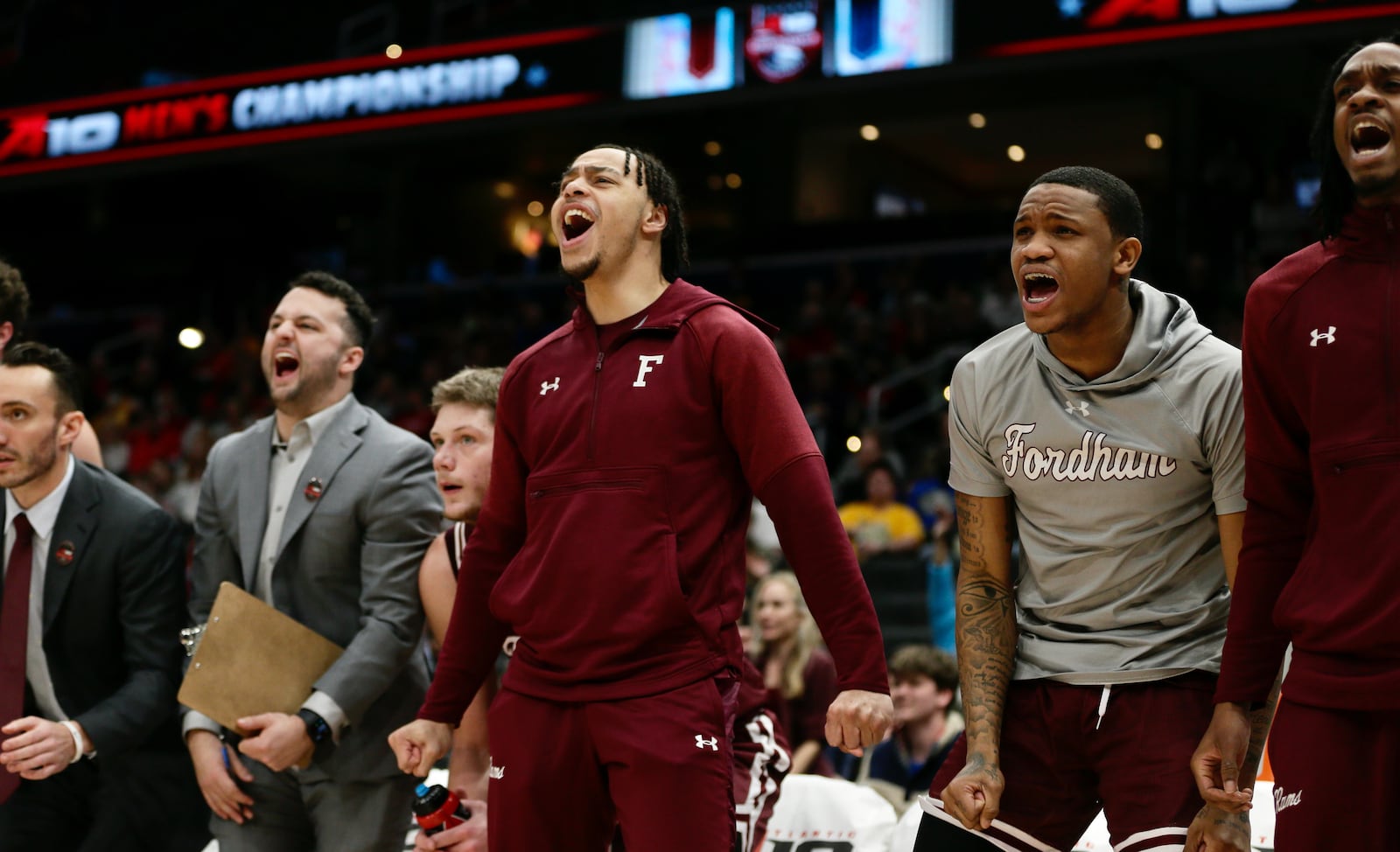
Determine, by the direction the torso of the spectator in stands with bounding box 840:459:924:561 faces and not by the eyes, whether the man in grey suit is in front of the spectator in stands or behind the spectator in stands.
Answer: in front

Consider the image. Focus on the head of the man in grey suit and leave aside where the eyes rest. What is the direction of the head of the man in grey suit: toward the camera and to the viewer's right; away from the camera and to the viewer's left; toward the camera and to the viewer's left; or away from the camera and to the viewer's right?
toward the camera and to the viewer's left

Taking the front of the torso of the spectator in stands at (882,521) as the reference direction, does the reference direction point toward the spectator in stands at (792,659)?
yes

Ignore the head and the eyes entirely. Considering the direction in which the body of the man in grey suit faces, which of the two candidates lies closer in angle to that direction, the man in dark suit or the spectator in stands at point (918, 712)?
the man in dark suit

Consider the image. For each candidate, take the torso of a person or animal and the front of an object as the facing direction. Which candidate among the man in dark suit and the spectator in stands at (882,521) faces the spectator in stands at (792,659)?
the spectator in stands at (882,521)

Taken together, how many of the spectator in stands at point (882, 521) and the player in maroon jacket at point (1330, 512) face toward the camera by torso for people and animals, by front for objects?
2

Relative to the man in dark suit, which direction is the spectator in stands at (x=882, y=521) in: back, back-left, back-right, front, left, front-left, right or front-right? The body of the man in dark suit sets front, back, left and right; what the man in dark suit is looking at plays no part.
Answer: back

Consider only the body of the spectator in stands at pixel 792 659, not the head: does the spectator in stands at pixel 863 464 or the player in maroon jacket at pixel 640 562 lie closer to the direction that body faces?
the player in maroon jacket

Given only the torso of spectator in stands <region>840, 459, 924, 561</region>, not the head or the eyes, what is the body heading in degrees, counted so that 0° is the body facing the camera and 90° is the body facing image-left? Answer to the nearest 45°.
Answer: approximately 0°

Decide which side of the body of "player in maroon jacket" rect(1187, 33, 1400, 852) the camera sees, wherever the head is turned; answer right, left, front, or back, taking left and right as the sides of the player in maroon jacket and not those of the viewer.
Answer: front

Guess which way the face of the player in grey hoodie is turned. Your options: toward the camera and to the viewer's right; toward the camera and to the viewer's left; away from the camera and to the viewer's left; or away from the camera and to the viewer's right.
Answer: toward the camera and to the viewer's left

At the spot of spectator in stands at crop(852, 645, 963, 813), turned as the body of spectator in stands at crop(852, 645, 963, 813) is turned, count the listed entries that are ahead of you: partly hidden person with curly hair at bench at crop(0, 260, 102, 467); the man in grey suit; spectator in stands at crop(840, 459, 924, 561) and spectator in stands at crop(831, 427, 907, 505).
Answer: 2

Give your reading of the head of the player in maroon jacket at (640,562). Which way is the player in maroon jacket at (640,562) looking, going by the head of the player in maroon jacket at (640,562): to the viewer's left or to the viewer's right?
to the viewer's left

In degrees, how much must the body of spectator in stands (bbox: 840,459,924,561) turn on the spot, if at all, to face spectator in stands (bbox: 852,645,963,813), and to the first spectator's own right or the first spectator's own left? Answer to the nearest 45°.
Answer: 0° — they already face them

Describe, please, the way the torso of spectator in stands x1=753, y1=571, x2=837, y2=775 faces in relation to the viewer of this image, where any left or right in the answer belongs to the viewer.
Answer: facing the viewer and to the left of the viewer

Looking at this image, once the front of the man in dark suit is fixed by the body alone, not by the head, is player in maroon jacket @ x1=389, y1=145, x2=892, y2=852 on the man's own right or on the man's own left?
on the man's own left
